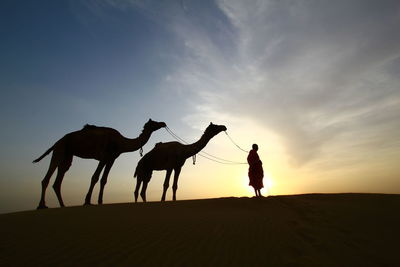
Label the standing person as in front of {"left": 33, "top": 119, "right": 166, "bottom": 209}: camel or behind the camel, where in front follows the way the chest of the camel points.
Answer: in front

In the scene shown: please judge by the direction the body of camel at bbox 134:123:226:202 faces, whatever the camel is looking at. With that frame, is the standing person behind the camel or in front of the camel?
in front

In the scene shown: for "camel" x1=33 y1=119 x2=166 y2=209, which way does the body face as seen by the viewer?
to the viewer's right

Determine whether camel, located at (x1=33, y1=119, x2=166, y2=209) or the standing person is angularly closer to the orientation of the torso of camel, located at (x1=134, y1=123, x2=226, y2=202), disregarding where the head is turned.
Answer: the standing person

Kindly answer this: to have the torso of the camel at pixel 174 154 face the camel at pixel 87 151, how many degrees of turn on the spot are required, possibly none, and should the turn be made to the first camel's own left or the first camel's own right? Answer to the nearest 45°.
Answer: approximately 135° to the first camel's own right

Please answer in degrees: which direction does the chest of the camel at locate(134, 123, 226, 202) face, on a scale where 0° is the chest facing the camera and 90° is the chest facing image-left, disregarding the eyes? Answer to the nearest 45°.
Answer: approximately 270°

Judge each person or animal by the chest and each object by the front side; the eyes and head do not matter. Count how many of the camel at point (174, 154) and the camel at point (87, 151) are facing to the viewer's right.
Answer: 2
